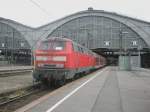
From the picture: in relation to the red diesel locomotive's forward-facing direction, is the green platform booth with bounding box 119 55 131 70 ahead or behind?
behind

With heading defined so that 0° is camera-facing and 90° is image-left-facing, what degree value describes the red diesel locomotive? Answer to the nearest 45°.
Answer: approximately 45°
